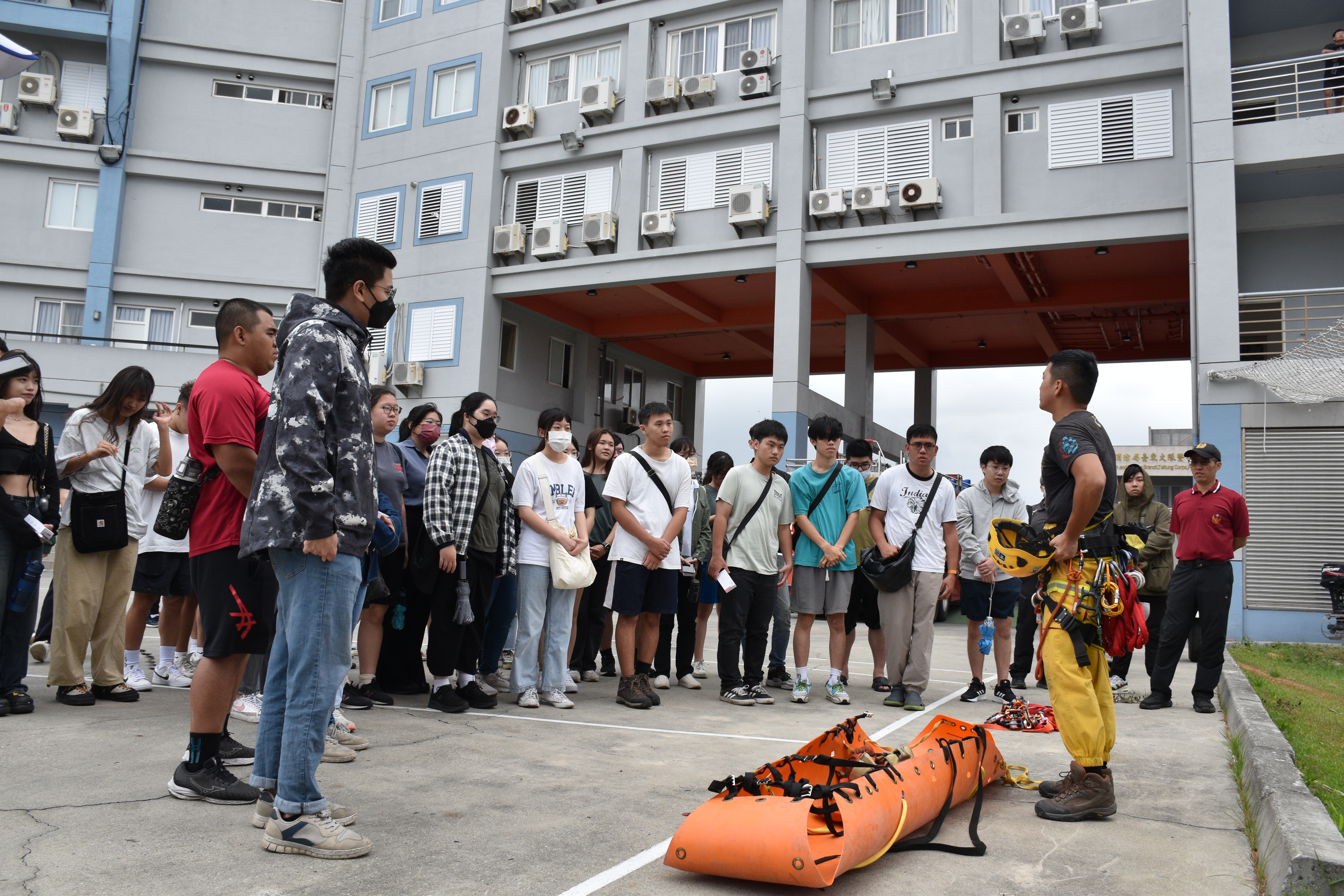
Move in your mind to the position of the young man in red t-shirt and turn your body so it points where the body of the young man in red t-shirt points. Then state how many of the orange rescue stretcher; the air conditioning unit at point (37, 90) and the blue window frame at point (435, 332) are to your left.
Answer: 2

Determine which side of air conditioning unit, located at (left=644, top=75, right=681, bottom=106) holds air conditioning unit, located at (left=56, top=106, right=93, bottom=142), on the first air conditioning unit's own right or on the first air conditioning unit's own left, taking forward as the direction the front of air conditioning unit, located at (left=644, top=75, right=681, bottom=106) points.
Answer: on the first air conditioning unit's own right

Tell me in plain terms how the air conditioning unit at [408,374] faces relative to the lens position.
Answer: facing the viewer and to the left of the viewer

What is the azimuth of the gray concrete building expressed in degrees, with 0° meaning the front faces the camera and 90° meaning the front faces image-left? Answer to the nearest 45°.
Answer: approximately 0°

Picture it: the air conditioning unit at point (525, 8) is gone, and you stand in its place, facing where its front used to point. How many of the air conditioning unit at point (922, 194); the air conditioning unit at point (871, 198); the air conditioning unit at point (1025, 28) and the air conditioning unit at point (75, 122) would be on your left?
3

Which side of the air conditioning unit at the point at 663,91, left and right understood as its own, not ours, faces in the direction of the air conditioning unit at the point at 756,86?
left

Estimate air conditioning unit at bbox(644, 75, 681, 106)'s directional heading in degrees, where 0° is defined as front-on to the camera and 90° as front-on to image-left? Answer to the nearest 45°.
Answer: approximately 45°

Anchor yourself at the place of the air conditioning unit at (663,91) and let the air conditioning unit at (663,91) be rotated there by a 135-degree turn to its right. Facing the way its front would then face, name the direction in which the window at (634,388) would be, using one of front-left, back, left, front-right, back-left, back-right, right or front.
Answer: front

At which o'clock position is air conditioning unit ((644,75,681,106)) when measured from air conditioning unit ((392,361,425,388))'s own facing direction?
air conditioning unit ((644,75,681,106)) is roughly at 9 o'clock from air conditioning unit ((392,361,425,388)).

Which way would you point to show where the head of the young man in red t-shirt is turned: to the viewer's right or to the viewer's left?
to the viewer's right

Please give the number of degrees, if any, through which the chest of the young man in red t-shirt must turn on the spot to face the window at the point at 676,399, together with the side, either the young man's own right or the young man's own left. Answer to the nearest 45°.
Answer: approximately 45° to the young man's own left

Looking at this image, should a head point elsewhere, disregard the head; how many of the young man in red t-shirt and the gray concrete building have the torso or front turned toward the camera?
1

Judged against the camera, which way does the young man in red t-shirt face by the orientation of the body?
to the viewer's right
